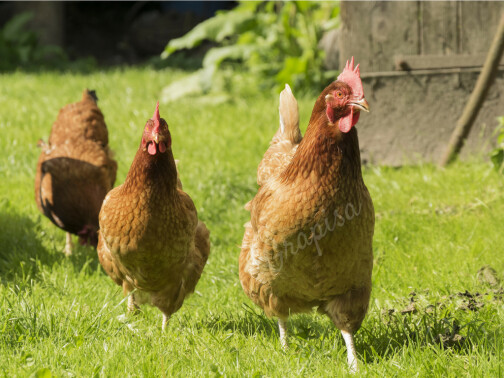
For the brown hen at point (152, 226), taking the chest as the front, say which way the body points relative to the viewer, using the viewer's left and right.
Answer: facing the viewer

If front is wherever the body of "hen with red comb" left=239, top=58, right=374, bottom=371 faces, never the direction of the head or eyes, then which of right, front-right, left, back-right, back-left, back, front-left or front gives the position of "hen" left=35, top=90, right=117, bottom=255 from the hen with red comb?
back

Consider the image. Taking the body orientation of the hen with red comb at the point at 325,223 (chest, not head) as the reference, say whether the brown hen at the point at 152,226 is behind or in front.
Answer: behind

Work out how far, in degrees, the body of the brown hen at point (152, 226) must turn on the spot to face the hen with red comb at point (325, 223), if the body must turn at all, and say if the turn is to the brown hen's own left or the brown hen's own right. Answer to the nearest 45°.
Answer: approximately 45° to the brown hen's own left

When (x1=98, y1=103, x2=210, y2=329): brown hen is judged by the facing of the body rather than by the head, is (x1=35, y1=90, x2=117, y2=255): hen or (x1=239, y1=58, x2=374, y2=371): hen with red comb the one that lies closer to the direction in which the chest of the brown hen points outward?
the hen with red comb

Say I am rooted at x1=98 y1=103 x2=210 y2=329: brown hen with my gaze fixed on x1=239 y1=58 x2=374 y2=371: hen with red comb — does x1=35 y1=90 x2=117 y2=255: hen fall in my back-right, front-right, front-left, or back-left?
back-left

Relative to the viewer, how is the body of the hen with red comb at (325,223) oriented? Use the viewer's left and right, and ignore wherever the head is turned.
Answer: facing the viewer and to the right of the viewer

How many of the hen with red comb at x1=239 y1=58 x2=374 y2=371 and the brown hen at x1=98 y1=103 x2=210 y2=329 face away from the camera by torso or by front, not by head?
0

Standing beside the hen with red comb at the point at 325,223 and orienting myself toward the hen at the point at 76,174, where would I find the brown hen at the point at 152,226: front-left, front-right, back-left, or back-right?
front-left

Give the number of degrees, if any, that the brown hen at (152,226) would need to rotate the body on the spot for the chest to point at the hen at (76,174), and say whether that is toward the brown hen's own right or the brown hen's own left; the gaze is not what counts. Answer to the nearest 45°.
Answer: approximately 180°
